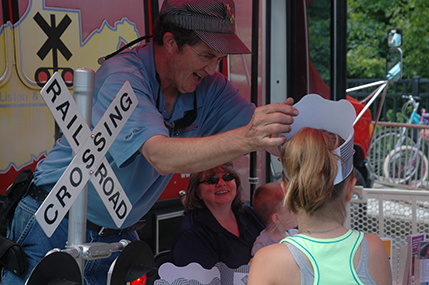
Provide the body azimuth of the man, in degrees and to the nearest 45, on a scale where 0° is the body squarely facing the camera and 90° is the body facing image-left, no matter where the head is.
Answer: approximately 315°

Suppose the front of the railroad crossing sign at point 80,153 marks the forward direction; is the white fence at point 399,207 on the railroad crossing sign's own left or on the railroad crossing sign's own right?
on the railroad crossing sign's own left

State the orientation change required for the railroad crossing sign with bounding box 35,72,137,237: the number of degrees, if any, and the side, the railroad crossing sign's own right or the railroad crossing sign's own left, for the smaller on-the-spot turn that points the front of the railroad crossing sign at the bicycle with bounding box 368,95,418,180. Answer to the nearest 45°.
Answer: approximately 90° to the railroad crossing sign's own left

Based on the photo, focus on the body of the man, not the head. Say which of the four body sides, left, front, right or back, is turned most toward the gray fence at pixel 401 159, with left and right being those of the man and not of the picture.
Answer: left

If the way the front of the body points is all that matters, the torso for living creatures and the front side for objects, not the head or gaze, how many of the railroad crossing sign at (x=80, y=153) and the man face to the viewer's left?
0

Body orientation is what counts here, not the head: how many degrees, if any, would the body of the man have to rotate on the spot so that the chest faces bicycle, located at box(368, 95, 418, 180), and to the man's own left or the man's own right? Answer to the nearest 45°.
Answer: approximately 90° to the man's own left

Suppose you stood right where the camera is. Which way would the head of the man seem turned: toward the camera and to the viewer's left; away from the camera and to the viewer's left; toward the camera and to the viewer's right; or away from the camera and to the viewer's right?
toward the camera and to the viewer's right
